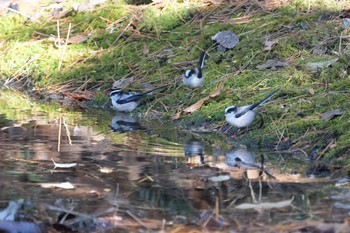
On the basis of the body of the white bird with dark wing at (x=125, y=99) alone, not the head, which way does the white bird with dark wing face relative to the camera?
to the viewer's left

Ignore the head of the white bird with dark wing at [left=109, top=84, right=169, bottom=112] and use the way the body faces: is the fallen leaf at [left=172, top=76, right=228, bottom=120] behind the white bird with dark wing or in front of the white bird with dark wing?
behind

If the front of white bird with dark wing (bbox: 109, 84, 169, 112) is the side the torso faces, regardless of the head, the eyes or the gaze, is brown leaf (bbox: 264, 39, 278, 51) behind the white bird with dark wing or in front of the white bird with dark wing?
behind

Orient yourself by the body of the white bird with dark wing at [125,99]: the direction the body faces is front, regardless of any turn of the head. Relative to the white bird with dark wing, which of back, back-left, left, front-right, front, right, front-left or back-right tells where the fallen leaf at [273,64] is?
back

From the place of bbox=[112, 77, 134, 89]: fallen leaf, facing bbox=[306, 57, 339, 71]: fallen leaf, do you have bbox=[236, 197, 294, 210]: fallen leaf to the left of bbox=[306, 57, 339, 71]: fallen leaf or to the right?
right

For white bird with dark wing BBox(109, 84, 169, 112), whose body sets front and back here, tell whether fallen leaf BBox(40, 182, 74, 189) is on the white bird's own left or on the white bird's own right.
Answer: on the white bird's own left

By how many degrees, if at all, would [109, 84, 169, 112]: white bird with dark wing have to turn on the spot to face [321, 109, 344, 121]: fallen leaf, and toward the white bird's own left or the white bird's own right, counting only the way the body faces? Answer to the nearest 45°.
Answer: approximately 135° to the white bird's own left
